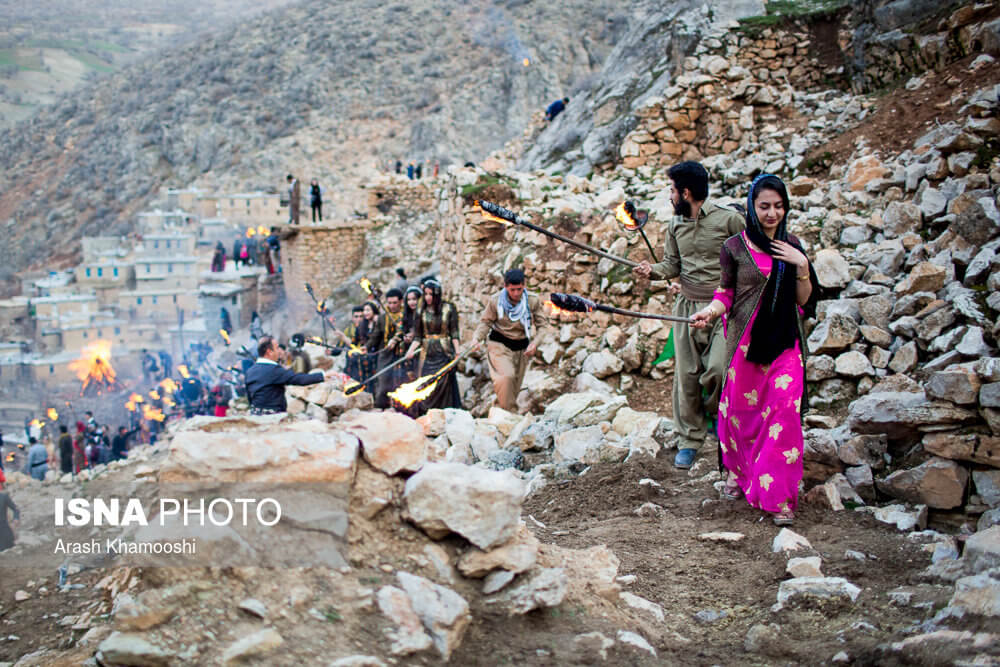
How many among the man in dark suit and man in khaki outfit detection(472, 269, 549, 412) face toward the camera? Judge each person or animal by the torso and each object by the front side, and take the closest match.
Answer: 1

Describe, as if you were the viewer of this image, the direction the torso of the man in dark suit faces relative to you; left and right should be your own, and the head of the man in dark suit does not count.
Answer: facing away from the viewer and to the right of the viewer

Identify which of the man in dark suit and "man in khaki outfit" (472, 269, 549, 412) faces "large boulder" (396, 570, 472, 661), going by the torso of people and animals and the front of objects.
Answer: the man in khaki outfit

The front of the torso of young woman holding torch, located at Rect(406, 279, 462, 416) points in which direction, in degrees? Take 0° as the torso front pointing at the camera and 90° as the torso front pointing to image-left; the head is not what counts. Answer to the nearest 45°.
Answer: approximately 45°

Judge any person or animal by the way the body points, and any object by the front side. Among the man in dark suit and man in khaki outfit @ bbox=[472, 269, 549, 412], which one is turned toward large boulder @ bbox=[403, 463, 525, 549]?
the man in khaki outfit

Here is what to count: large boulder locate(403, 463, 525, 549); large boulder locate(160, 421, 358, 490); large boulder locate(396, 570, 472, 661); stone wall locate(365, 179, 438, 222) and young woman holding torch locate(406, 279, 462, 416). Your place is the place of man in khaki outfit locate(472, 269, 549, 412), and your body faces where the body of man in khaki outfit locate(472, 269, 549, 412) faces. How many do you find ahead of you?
3

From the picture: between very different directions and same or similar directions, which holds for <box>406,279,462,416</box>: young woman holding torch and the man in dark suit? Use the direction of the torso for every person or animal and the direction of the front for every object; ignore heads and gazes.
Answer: very different directions

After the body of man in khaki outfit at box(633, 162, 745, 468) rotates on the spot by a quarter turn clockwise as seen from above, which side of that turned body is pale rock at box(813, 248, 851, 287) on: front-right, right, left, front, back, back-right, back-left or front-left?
right

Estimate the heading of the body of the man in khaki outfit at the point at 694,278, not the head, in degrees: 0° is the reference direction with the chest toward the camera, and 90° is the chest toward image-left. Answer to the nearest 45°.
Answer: approximately 45°

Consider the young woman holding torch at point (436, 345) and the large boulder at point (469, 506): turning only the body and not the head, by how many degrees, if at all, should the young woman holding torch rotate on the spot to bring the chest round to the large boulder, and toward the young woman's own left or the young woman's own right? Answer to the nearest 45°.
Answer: approximately 45° to the young woman's own left

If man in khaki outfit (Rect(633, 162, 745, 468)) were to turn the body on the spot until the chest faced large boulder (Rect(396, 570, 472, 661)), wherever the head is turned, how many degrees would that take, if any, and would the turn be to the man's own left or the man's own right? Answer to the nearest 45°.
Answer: approximately 45° to the man's own left
